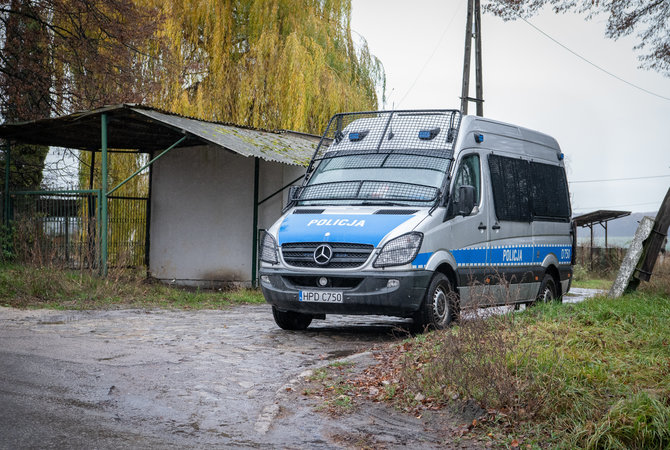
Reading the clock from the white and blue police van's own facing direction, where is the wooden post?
The wooden post is roughly at 7 o'clock from the white and blue police van.

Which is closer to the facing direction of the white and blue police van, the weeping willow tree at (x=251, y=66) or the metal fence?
the metal fence

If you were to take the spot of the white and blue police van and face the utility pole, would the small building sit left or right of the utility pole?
left

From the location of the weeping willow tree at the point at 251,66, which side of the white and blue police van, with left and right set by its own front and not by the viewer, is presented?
right

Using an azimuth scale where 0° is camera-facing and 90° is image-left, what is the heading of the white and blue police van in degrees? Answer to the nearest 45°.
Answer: approximately 45°

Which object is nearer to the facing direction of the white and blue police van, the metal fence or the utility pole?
the metal fence

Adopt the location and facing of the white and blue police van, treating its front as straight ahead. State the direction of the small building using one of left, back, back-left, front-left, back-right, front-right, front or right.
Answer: right

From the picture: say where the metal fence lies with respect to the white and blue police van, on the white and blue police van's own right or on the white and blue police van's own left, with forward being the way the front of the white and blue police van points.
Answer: on the white and blue police van's own right

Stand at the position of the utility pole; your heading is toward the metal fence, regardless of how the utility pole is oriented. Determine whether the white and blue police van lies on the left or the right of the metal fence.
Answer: left

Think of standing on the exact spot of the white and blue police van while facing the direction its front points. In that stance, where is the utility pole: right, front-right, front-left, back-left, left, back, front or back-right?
back-right

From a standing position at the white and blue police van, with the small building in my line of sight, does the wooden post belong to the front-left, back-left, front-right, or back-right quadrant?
back-right

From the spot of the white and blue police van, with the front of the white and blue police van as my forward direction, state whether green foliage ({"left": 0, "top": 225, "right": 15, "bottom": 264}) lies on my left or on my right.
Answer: on my right
